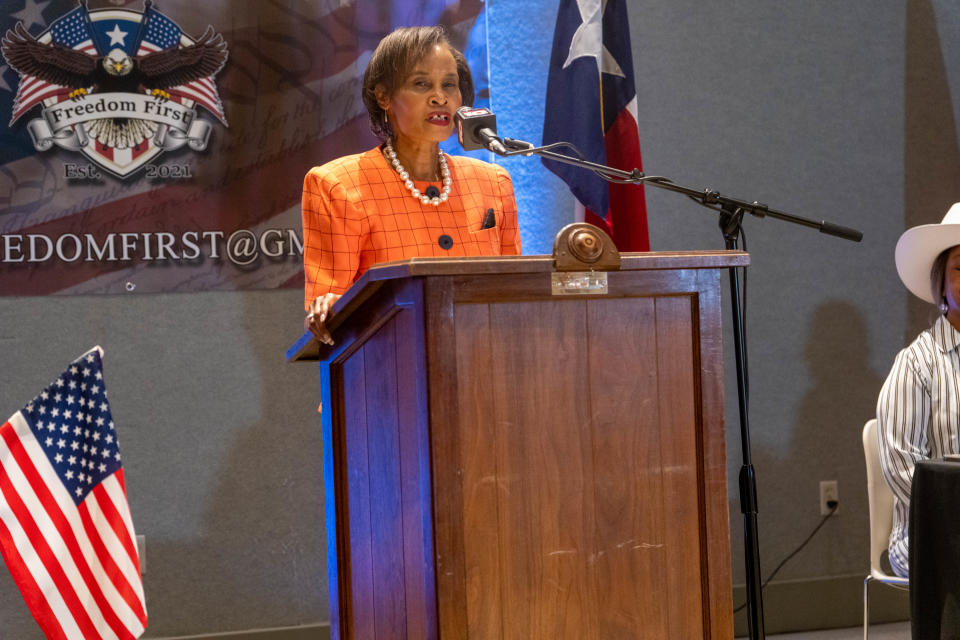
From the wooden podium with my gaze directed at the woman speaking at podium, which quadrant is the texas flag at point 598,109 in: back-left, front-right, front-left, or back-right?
front-right

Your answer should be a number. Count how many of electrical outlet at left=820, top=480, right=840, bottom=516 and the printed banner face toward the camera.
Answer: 2

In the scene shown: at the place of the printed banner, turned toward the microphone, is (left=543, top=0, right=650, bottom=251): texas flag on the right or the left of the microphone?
left

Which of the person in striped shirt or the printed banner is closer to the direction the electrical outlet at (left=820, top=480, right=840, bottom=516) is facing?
the person in striped shirt

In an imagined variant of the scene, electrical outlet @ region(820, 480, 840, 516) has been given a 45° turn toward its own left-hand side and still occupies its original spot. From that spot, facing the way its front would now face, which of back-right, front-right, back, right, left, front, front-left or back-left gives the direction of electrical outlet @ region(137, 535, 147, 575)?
right

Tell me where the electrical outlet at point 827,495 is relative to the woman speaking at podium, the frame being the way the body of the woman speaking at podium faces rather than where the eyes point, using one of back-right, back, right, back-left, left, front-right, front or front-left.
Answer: left

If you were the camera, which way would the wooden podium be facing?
facing the viewer

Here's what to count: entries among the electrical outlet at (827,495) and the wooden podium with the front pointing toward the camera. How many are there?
2

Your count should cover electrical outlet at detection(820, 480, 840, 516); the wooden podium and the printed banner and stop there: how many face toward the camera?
3

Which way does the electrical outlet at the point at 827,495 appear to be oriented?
toward the camera

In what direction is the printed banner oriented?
toward the camera
